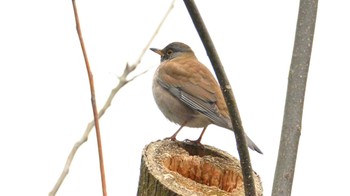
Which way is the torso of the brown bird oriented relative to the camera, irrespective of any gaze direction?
to the viewer's left

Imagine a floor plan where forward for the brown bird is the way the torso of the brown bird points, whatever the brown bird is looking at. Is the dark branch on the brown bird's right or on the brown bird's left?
on the brown bird's left
